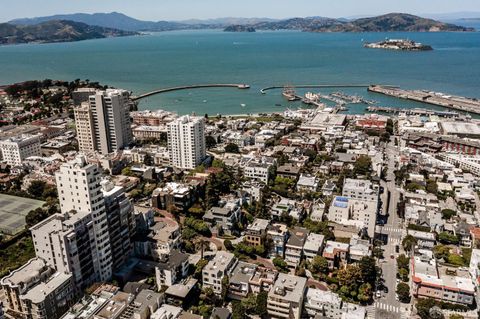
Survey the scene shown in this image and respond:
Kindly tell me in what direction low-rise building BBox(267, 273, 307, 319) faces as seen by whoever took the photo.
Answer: facing the viewer

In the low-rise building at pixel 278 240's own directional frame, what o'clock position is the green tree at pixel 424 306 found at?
The green tree is roughly at 10 o'clock from the low-rise building.

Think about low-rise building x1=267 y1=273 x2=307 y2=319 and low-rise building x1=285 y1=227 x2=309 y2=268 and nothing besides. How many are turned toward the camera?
2

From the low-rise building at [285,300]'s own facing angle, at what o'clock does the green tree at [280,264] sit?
The green tree is roughly at 6 o'clock from the low-rise building.

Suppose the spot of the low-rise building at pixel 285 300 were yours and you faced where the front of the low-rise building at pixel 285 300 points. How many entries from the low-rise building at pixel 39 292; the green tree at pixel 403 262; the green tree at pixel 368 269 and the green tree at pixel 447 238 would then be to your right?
1

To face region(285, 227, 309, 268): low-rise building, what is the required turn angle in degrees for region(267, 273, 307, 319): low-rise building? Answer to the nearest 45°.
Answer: approximately 180°

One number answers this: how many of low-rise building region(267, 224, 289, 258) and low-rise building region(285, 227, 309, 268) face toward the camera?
2

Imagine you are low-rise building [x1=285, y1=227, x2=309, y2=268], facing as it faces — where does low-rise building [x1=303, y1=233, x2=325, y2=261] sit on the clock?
low-rise building [x1=303, y1=233, x2=325, y2=261] is roughly at 8 o'clock from low-rise building [x1=285, y1=227, x2=309, y2=268].

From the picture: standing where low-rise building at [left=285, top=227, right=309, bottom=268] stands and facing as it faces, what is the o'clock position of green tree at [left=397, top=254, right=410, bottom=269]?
The green tree is roughly at 9 o'clock from the low-rise building.

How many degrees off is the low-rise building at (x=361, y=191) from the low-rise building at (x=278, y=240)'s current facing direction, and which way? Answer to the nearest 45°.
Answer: approximately 135° to its left

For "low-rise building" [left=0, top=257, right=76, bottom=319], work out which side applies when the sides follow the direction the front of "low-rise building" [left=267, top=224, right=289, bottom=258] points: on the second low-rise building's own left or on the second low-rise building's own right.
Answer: on the second low-rise building's own right

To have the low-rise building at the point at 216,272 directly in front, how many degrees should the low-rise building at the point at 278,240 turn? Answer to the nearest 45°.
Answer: approximately 45° to its right

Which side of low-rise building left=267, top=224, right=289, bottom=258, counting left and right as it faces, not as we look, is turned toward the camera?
front
